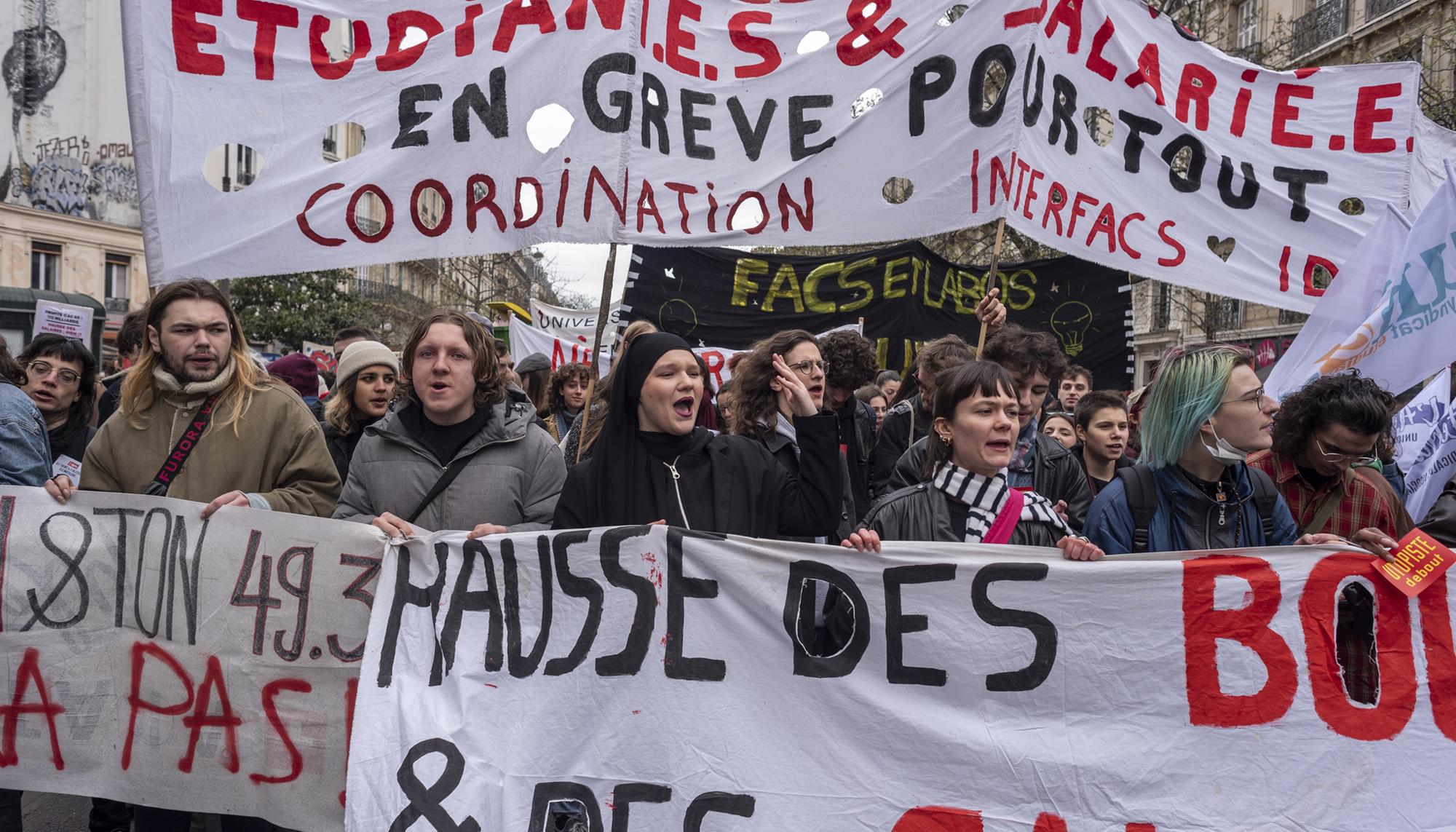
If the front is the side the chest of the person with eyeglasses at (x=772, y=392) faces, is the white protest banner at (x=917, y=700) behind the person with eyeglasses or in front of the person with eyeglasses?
in front

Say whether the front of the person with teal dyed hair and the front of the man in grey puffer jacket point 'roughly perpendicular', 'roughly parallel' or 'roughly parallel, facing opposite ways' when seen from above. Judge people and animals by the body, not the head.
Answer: roughly parallel

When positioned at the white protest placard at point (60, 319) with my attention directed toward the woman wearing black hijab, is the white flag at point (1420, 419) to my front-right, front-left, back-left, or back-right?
front-left

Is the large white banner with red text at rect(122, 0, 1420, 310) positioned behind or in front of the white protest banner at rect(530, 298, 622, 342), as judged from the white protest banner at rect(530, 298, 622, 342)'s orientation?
in front

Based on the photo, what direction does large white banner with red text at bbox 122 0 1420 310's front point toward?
toward the camera

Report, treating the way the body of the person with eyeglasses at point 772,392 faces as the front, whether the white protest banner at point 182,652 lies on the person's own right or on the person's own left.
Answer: on the person's own right

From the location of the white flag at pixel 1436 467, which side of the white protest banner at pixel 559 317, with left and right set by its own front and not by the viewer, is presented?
front

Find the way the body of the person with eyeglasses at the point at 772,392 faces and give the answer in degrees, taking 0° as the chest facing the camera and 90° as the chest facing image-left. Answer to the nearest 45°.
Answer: approximately 315°

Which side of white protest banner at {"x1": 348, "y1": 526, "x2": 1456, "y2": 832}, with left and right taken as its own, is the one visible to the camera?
front

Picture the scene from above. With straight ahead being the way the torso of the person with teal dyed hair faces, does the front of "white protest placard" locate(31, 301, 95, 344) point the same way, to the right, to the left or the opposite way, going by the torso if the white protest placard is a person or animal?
the same way

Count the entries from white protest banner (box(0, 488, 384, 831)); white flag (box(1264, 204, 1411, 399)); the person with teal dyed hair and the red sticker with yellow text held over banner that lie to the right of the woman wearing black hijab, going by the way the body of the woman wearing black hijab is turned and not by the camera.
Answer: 1

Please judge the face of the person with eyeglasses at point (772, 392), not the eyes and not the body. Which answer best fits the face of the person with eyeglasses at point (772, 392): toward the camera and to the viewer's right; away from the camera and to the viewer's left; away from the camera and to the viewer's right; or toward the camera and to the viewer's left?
toward the camera and to the viewer's right

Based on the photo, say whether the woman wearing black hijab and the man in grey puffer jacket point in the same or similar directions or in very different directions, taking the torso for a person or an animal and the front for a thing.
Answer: same or similar directions

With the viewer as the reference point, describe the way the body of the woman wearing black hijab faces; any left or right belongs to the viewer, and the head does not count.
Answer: facing the viewer

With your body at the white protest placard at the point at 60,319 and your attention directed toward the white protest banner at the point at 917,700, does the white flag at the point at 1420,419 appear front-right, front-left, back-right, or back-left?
front-left

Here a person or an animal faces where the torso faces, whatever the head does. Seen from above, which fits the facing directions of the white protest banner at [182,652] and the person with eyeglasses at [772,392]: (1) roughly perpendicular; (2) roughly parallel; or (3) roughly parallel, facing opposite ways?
roughly parallel

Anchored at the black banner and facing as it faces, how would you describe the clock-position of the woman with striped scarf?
The woman with striped scarf is roughly at 12 o'clock from the black banner.

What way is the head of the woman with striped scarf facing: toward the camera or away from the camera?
toward the camera
